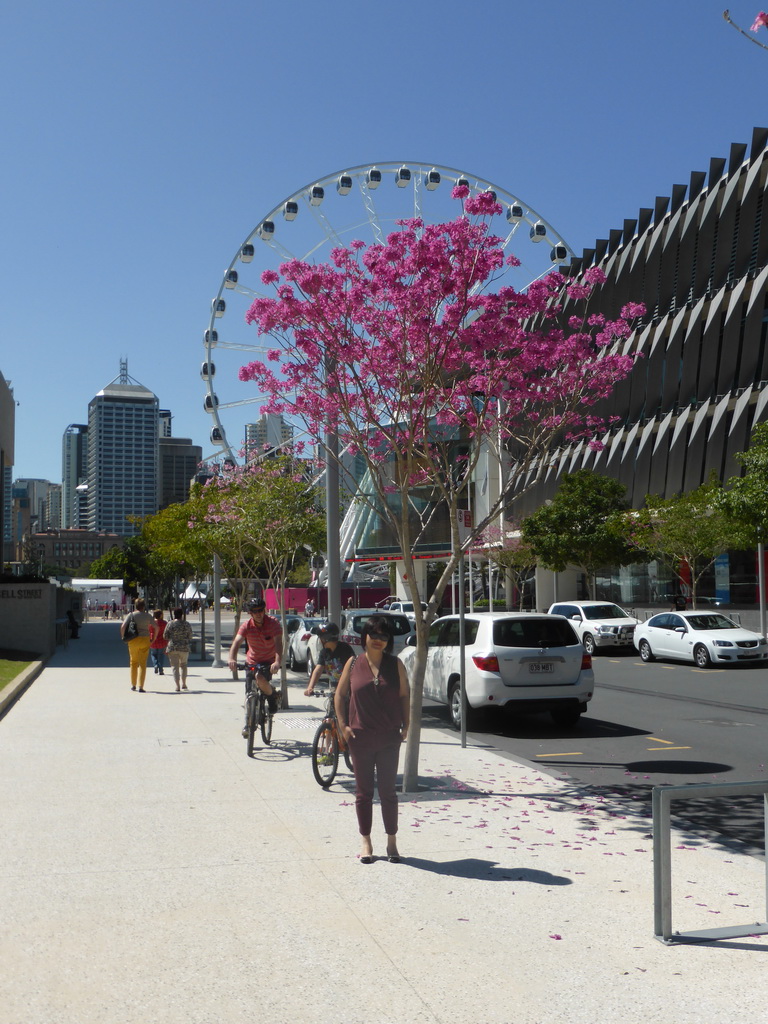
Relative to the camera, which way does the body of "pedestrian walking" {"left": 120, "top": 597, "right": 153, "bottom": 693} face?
away from the camera

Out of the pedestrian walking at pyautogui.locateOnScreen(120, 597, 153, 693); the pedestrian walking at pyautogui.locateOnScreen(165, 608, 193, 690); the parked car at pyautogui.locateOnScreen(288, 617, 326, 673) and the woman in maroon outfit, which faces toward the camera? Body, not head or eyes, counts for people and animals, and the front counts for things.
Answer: the woman in maroon outfit

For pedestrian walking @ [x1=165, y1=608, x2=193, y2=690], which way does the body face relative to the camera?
away from the camera

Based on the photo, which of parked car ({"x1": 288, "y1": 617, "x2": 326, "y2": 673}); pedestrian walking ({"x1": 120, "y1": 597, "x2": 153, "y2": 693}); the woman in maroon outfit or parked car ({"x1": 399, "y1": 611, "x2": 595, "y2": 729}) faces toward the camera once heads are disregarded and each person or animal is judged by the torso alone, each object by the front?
the woman in maroon outfit

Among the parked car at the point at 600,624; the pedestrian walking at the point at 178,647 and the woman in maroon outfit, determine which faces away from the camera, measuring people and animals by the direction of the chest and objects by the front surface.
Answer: the pedestrian walking

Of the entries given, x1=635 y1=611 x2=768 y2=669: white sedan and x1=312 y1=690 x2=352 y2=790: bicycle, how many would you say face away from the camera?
0

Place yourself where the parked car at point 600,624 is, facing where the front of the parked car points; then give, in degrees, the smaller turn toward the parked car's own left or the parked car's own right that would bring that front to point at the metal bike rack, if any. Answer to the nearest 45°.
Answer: approximately 45° to the parked car's own right

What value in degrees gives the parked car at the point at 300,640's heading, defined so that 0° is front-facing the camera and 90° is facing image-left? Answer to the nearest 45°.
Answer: approximately 135°

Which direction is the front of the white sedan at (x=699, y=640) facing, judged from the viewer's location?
facing the viewer and to the right of the viewer

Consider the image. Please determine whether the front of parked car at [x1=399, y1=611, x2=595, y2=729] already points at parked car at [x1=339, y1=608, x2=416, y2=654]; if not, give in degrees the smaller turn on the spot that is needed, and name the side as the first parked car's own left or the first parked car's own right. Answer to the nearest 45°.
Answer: approximately 45° to the first parked car's own right

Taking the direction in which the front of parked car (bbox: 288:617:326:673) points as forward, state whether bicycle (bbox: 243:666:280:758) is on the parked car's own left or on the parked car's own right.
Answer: on the parked car's own left

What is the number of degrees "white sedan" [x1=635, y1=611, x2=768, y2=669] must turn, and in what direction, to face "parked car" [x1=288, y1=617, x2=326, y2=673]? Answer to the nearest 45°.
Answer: approximately 135° to its right

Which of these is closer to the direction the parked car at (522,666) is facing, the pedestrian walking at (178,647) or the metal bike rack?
the pedestrian walking

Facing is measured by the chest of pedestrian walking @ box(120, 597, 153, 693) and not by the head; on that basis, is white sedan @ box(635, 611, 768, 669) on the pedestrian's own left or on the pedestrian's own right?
on the pedestrian's own right

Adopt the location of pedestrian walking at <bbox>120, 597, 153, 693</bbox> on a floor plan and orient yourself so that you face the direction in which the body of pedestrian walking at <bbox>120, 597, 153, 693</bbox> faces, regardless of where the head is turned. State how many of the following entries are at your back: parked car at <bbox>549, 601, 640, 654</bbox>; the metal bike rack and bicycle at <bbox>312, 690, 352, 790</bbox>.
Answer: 2
